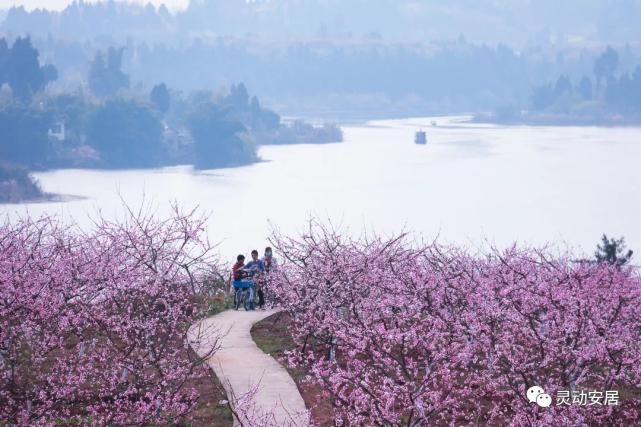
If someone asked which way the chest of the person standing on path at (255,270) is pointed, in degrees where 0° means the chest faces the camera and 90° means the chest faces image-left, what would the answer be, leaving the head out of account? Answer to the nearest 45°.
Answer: approximately 0°
